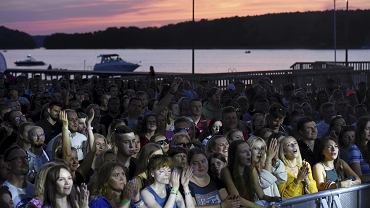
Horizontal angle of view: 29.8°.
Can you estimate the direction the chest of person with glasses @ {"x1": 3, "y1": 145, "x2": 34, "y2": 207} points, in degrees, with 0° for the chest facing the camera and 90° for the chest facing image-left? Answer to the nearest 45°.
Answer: approximately 315°

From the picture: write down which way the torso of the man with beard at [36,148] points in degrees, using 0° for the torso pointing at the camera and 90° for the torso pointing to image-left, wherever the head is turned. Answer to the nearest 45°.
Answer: approximately 315°

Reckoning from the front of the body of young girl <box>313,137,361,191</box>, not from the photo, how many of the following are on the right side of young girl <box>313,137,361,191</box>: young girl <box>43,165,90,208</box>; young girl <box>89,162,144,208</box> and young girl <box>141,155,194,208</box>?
3

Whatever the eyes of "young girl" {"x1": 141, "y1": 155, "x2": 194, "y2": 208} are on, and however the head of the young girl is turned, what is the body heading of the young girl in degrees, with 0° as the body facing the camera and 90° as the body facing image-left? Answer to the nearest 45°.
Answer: approximately 315°
